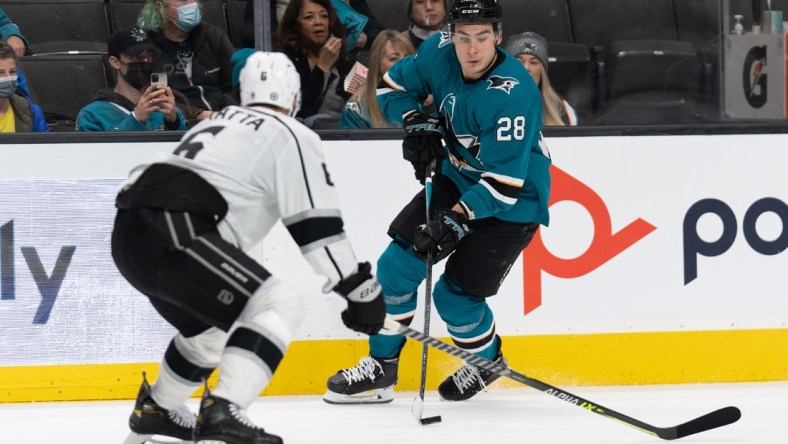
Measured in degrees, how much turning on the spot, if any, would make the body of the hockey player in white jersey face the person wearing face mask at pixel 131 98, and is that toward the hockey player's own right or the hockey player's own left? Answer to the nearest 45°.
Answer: approximately 45° to the hockey player's own left

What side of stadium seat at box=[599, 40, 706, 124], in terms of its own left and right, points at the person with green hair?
right

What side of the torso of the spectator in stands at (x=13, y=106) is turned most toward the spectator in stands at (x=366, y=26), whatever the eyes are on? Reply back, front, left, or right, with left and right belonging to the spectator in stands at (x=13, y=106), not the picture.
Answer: left

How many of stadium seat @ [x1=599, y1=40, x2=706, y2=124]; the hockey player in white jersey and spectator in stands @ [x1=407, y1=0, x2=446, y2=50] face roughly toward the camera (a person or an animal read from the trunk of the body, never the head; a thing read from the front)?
2

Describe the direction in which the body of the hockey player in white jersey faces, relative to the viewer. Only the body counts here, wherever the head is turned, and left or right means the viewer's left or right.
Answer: facing away from the viewer and to the right of the viewer

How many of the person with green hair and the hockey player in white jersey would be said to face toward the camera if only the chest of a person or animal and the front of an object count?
1

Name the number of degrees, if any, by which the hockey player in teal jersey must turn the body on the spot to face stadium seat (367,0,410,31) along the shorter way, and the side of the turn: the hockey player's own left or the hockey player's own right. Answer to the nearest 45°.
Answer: approximately 135° to the hockey player's own right
